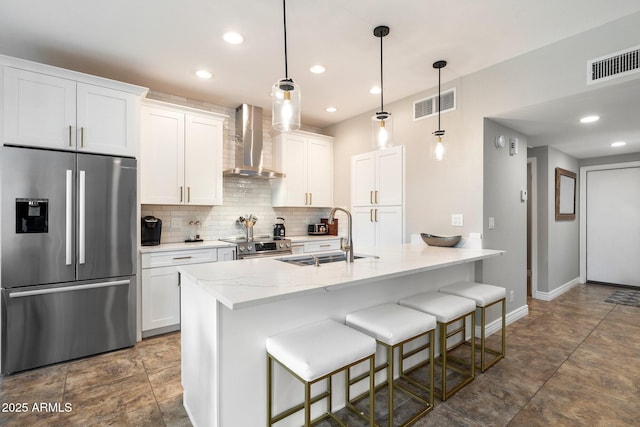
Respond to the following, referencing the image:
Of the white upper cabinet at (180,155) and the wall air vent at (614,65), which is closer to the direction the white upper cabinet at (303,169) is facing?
the wall air vent

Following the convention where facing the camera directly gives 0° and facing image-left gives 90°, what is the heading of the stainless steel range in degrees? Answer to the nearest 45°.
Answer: approximately 315°

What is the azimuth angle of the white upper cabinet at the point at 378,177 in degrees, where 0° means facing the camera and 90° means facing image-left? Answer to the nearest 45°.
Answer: approximately 45°

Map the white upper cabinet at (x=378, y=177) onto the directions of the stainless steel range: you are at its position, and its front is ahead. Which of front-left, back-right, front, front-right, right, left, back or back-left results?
front-left

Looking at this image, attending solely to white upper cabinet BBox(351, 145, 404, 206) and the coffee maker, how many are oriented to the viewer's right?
0

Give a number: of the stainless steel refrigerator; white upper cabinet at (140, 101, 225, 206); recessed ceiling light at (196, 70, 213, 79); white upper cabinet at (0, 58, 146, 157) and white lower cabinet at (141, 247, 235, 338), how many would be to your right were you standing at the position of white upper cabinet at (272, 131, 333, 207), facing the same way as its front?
5

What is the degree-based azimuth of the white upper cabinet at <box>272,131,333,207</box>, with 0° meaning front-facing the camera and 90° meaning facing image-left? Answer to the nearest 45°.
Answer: approximately 315°

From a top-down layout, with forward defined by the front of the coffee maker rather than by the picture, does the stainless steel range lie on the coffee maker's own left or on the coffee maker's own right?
on the coffee maker's own left

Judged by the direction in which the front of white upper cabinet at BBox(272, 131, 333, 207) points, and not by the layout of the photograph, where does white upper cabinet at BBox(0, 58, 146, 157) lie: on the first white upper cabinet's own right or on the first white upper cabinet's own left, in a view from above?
on the first white upper cabinet's own right
